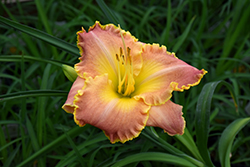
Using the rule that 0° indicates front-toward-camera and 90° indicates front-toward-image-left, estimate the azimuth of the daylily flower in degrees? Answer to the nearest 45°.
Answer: approximately 0°
